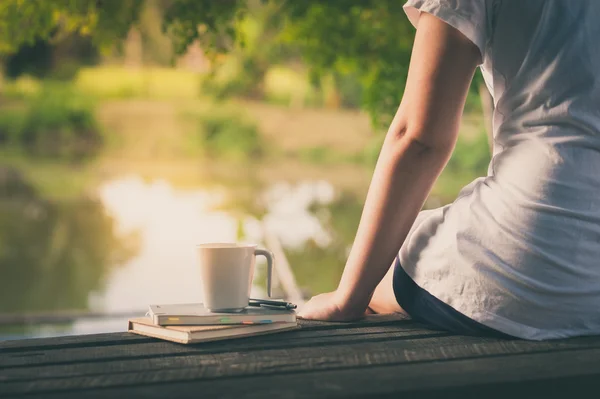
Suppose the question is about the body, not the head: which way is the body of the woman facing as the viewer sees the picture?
away from the camera
